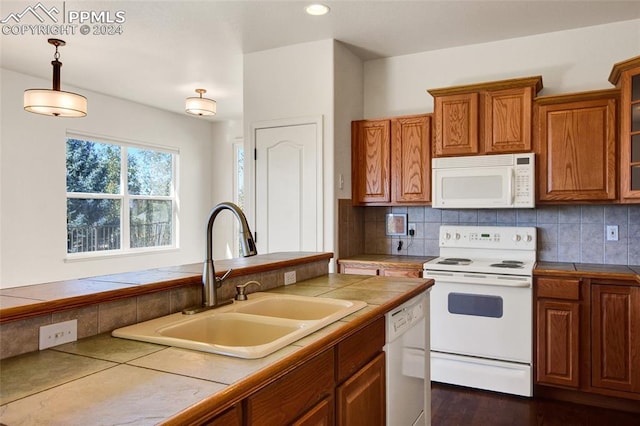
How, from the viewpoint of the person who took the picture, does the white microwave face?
facing the viewer

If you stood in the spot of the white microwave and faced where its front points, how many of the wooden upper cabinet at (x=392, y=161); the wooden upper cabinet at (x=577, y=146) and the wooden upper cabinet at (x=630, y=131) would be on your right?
1

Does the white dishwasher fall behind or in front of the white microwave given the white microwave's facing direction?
in front

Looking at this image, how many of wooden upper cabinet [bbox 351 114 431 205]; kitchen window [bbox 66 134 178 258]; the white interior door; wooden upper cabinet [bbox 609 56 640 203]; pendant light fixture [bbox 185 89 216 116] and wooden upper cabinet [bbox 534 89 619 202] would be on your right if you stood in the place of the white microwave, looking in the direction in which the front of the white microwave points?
4

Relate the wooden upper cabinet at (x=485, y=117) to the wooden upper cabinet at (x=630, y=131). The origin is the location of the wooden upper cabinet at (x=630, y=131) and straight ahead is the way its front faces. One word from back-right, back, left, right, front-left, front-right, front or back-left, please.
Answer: front-right

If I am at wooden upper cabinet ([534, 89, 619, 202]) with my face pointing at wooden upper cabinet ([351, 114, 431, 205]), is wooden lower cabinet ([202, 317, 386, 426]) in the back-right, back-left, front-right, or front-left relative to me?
front-left

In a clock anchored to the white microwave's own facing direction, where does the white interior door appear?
The white interior door is roughly at 3 o'clock from the white microwave.

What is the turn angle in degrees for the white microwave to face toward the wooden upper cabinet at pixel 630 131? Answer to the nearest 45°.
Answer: approximately 90° to its left

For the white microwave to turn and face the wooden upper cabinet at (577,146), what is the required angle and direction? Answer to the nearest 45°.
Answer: approximately 90° to its left

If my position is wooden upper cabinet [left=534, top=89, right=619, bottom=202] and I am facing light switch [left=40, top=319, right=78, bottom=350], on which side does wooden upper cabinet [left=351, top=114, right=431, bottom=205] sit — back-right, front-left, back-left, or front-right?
front-right

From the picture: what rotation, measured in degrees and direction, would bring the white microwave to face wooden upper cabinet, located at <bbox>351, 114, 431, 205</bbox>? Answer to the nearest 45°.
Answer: approximately 90° to its right

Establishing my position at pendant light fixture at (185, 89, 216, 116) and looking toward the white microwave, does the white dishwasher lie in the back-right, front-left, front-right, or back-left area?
front-right

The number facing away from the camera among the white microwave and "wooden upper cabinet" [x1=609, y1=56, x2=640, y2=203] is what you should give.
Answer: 0

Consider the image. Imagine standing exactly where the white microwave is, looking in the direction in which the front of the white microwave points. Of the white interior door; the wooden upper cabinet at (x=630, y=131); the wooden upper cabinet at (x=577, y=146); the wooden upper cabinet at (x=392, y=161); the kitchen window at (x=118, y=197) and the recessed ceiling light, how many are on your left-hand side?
2

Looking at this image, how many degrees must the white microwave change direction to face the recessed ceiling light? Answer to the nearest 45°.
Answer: approximately 45° to its right

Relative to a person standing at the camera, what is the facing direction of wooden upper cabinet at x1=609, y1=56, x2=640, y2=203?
facing the viewer and to the left of the viewer

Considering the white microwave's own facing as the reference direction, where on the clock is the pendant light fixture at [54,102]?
The pendant light fixture is roughly at 2 o'clock from the white microwave.

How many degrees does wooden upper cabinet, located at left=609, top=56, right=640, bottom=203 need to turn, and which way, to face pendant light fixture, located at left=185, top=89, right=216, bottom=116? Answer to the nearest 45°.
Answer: approximately 45° to its right
